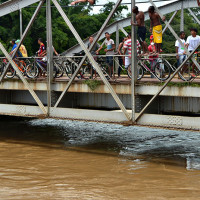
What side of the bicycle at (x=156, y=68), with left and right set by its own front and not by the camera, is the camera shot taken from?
left

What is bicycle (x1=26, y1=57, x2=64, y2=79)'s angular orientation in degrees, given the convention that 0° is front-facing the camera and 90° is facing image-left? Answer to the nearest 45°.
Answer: approximately 90°
